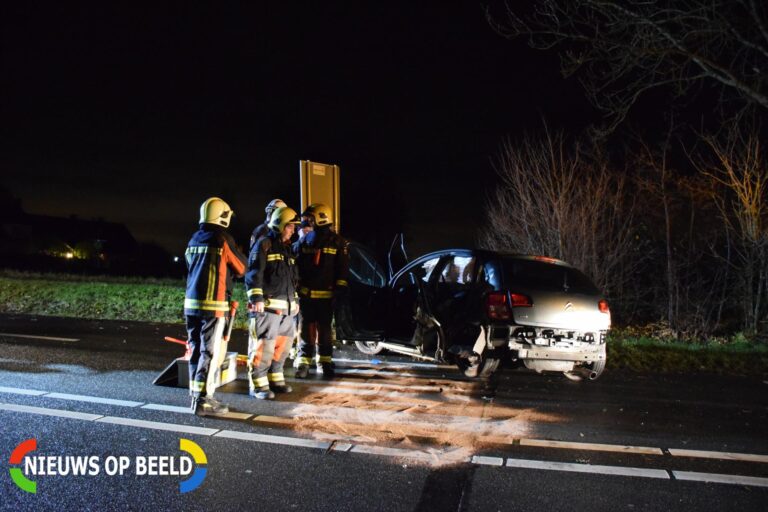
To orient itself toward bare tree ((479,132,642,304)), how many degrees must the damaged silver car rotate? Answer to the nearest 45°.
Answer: approximately 45° to its right

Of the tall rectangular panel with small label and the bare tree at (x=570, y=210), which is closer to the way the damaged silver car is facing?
the tall rectangular panel with small label

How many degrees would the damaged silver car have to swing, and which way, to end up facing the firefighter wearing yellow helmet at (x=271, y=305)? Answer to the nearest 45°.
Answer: approximately 45° to its left

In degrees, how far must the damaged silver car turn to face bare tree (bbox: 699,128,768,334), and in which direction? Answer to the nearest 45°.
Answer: approximately 90° to its right

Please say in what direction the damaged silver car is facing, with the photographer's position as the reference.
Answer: facing away from the viewer and to the left of the viewer

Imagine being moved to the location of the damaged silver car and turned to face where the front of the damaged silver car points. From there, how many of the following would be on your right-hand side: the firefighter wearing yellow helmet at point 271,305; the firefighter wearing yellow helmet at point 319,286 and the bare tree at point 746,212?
1

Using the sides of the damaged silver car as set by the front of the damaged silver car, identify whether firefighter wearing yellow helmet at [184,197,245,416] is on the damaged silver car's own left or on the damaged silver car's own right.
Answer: on the damaged silver car's own left

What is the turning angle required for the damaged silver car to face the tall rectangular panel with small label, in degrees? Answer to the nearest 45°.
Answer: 0° — it already faces it
